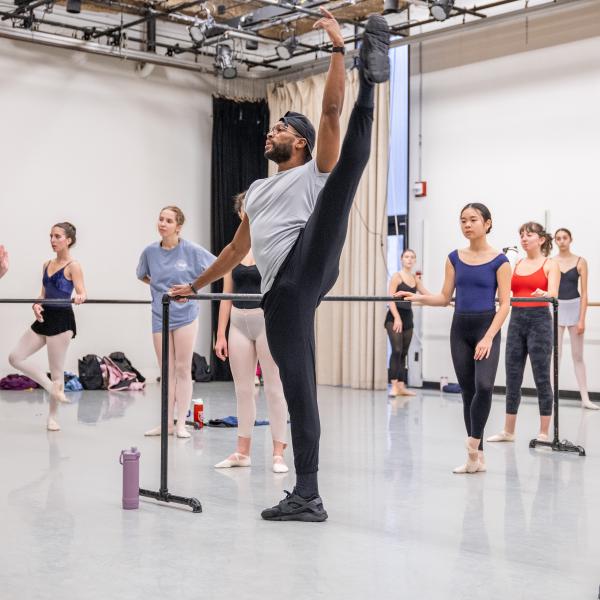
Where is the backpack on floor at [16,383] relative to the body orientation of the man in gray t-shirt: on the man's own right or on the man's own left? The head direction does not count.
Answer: on the man's own right

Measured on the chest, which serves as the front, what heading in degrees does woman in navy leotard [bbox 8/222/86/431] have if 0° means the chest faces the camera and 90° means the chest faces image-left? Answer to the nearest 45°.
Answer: approximately 45°

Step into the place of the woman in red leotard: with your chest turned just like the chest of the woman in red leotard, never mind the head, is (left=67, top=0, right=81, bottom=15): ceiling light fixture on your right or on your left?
on your right

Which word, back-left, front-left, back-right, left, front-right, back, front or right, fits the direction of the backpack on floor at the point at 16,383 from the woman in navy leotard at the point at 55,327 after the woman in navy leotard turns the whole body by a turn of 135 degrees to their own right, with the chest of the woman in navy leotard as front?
front

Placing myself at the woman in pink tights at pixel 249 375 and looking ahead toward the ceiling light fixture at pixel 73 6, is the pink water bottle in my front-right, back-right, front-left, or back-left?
back-left

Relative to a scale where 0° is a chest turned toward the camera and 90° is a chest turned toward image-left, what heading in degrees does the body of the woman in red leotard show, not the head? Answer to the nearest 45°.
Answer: approximately 45°

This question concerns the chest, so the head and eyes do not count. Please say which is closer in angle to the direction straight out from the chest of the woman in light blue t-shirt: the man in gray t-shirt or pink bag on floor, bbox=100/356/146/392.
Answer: the man in gray t-shirt
